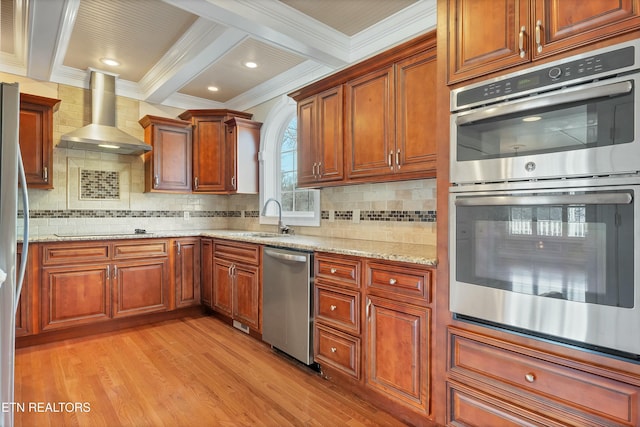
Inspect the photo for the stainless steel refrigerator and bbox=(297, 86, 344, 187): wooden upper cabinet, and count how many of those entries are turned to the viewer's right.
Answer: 1

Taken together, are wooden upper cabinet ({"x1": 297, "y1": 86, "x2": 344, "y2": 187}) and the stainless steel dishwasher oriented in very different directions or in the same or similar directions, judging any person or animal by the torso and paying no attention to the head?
same or similar directions

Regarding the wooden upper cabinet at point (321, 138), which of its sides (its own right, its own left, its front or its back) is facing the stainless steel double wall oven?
left

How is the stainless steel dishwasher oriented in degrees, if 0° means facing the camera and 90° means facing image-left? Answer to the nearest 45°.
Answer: approximately 45°

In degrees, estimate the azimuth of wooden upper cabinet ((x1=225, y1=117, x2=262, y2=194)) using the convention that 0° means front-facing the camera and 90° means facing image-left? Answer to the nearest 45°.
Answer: approximately 45°

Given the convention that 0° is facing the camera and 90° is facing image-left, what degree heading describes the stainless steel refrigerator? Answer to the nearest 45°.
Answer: approximately 270°

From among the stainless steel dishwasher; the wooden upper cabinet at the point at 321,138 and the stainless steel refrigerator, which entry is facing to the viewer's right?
the stainless steel refrigerator

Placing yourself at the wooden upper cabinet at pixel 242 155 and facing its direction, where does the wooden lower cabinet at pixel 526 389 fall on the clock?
The wooden lower cabinet is roughly at 10 o'clock from the wooden upper cabinet.

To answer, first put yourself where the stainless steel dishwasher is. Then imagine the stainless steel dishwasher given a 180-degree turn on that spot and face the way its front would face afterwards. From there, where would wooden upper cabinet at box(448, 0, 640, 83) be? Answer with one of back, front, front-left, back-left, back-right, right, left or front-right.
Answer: right

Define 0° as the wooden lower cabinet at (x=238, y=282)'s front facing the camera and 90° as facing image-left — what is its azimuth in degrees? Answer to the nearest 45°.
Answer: approximately 45°

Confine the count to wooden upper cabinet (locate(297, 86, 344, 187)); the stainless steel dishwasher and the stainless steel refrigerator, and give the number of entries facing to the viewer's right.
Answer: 1
